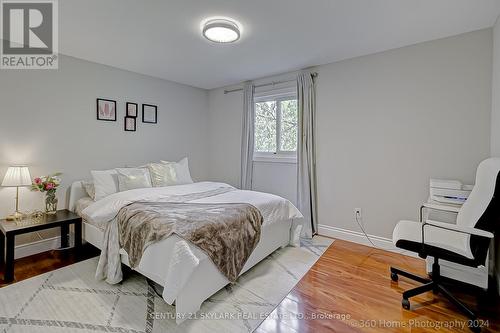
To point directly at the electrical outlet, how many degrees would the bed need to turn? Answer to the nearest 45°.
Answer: approximately 45° to its left

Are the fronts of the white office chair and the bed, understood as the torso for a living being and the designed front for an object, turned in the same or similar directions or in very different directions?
very different directions

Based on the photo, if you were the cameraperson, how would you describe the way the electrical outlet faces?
facing the viewer and to the left of the viewer

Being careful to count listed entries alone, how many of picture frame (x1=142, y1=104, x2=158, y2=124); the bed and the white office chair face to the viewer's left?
1

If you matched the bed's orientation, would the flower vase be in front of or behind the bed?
behind

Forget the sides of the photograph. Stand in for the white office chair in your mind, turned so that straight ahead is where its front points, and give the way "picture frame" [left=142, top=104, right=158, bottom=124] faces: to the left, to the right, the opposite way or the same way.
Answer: the opposite way

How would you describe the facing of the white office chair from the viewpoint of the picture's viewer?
facing to the left of the viewer

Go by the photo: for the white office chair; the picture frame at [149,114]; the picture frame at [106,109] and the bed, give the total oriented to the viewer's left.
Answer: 1

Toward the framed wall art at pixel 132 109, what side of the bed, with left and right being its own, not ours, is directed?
back

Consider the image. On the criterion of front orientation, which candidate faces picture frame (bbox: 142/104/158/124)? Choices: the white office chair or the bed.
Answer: the white office chair

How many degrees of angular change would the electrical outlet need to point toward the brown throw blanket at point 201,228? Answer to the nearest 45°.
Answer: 0° — it already faces it

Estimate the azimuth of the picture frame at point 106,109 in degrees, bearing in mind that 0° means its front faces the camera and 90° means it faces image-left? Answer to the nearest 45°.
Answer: approximately 315°

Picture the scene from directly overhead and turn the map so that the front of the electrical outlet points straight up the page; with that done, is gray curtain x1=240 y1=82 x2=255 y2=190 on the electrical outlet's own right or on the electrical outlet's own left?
on the electrical outlet's own right

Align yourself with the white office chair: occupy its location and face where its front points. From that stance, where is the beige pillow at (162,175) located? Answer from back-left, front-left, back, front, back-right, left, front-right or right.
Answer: front

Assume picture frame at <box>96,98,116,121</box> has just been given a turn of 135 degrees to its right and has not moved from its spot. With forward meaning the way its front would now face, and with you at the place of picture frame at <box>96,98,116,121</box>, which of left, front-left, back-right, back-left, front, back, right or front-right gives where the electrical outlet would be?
back-left

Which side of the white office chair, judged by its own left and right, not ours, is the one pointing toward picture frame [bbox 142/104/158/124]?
front
